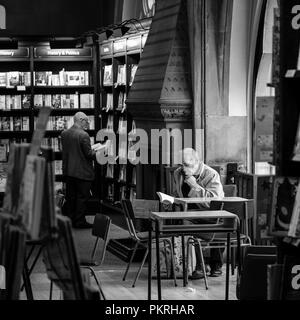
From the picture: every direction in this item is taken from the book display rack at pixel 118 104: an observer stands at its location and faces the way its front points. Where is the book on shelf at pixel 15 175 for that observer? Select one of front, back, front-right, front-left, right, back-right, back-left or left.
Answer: front-left

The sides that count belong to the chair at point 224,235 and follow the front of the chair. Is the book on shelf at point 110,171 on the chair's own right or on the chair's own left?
on the chair's own right

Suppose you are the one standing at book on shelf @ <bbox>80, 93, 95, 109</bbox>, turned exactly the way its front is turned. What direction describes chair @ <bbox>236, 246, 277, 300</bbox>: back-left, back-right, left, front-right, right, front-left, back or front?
front

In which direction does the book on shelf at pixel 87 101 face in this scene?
toward the camera

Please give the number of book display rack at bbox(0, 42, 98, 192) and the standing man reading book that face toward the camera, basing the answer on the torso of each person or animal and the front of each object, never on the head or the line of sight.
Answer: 1

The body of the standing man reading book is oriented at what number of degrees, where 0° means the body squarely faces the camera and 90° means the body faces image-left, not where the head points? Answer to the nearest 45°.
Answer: approximately 225°

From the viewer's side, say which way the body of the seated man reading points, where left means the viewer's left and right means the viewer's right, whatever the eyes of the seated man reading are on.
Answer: facing the viewer and to the left of the viewer

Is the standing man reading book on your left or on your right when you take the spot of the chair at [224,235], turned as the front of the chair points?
on your right

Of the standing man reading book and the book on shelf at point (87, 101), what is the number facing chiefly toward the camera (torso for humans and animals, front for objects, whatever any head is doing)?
1

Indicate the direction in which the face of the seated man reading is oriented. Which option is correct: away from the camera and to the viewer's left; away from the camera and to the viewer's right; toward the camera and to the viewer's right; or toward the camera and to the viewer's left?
toward the camera and to the viewer's left
